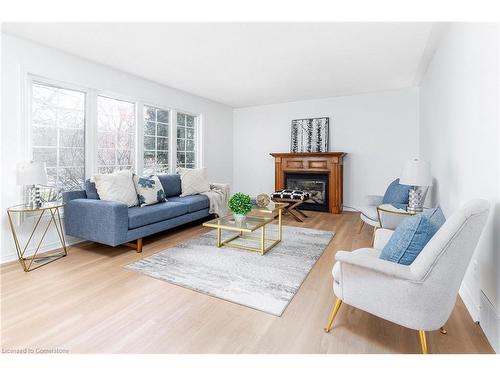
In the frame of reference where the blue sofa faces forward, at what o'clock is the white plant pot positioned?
The white plant pot is roughly at 11 o'clock from the blue sofa.

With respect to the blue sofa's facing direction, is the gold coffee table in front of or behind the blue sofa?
in front

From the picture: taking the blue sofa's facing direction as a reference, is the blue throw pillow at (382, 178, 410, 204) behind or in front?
in front

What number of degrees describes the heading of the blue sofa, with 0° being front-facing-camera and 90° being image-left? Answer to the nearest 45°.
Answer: approximately 315°

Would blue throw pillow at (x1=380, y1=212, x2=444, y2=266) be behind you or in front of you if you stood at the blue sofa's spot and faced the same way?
in front

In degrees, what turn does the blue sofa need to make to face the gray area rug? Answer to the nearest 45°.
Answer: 0° — it already faces it
